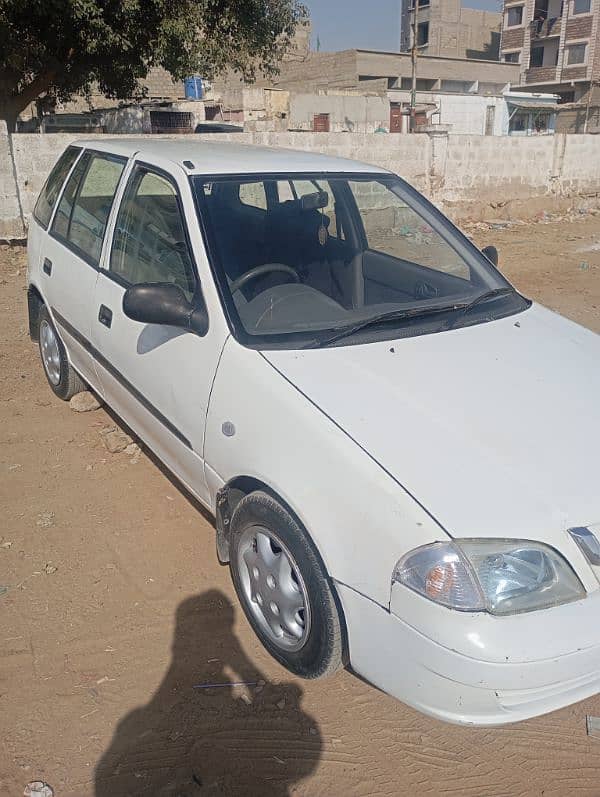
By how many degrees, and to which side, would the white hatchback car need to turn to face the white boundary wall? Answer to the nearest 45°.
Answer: approximately 135° to its left

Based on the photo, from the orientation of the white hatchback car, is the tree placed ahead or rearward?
rearward

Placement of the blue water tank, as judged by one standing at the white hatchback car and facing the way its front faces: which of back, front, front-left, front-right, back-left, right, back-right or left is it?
back-left

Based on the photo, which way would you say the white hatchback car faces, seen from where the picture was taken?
facing the viewer and to the right of the viewer
